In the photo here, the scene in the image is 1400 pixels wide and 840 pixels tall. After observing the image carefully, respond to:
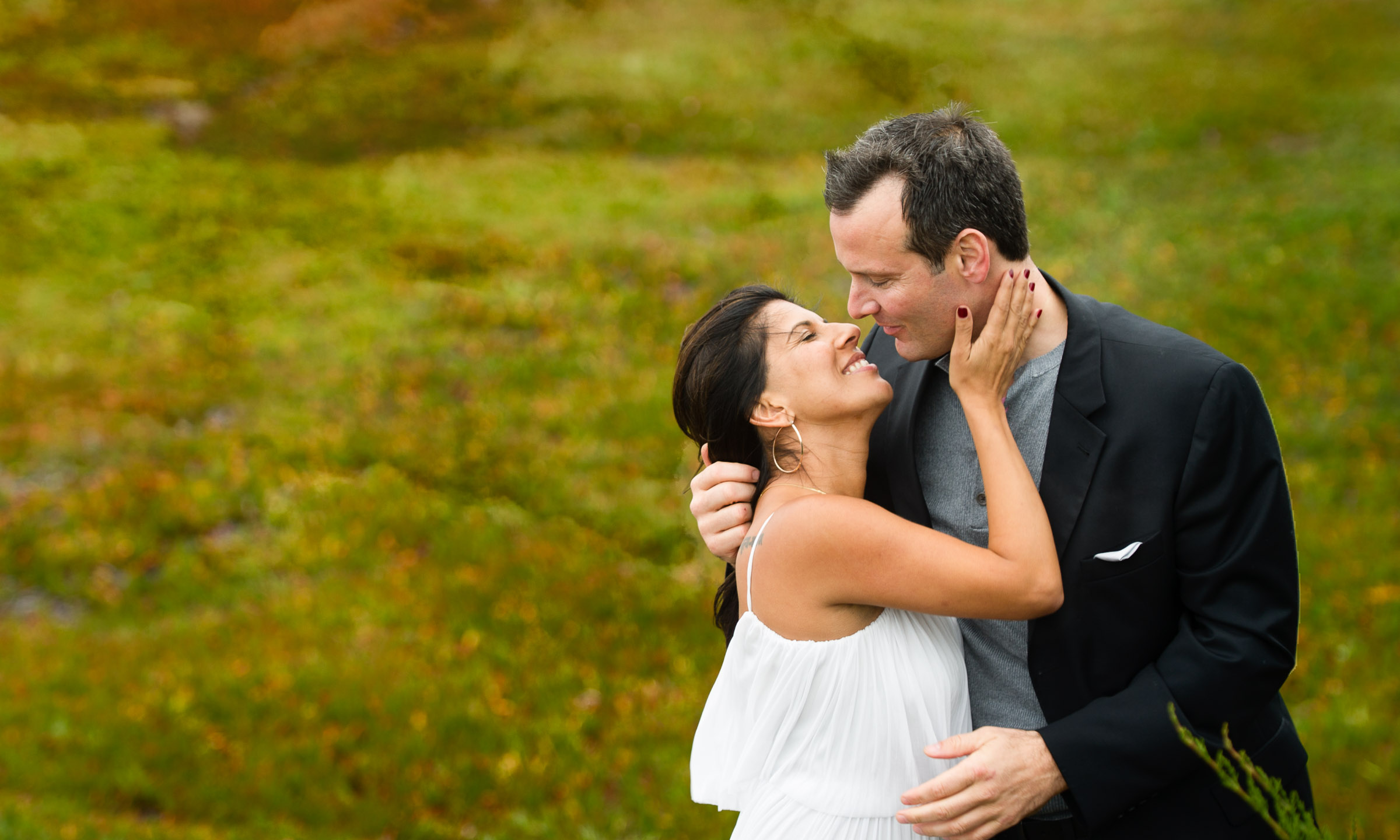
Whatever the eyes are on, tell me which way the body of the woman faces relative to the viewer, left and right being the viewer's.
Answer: facing to the right of the viewer

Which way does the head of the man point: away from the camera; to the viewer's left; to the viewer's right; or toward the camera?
to the viewer's left

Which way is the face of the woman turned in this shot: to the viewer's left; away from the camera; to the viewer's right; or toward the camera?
to the viewer's right
